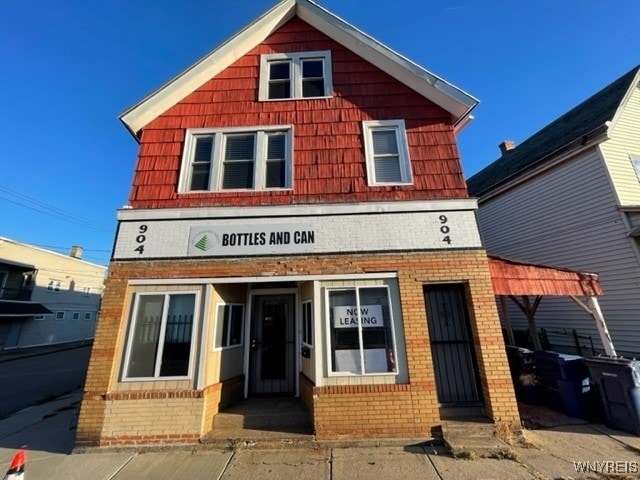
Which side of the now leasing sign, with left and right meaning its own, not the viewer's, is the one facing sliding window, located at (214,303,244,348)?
right

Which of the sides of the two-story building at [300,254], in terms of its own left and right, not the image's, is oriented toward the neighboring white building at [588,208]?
left

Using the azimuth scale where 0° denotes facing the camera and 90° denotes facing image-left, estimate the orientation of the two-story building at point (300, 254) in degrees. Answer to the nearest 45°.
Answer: approximately 0°

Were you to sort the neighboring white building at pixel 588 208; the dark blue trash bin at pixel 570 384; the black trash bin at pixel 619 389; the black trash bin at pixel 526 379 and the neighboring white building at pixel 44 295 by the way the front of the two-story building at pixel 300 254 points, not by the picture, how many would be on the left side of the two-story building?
4

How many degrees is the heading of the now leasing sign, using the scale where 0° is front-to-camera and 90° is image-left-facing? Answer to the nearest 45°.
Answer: approximately 0°

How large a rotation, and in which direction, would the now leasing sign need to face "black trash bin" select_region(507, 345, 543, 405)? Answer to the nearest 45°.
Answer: approximately 135° to its left

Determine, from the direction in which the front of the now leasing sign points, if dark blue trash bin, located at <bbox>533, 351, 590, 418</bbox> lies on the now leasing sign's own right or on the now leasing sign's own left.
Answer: on the now leasing sign's own left

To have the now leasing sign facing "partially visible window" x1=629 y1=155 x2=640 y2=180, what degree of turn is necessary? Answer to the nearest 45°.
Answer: approximately 90° to its left

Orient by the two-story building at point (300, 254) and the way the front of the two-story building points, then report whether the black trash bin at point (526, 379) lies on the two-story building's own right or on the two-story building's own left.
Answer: on the two-story building's own left

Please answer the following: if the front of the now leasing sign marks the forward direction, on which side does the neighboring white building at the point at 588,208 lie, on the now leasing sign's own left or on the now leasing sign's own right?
on the now leasing sign's own left
